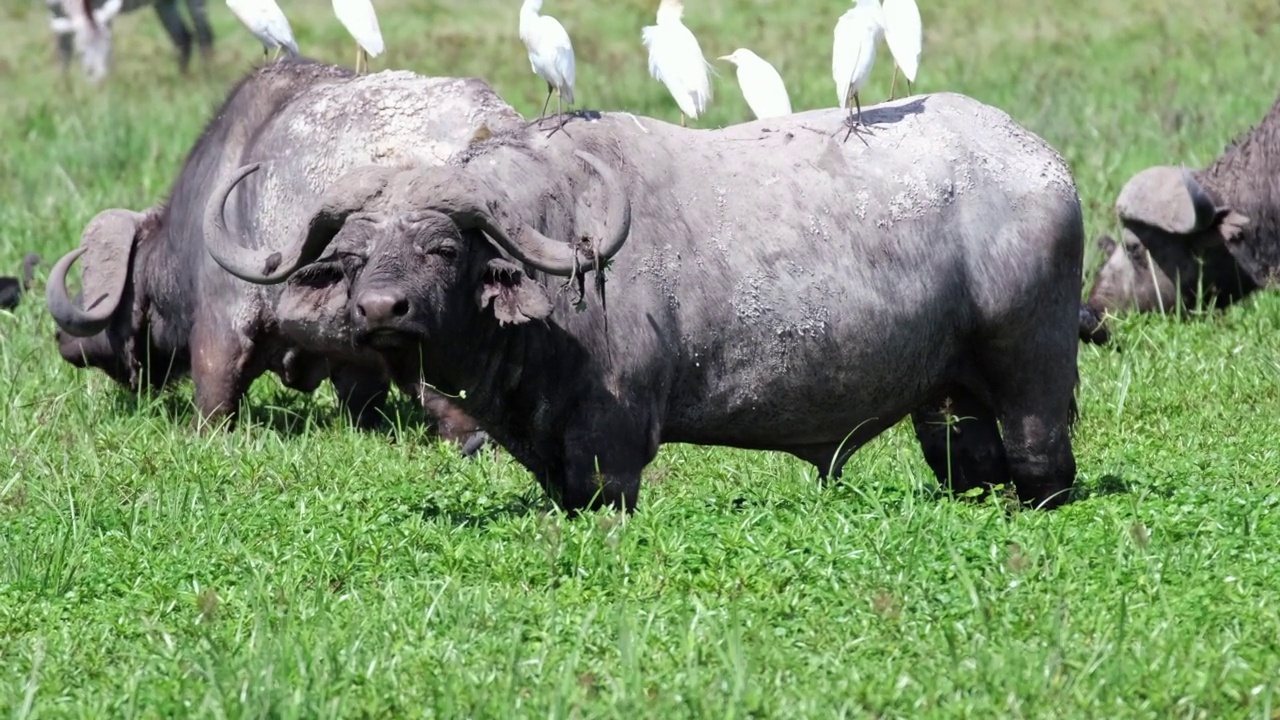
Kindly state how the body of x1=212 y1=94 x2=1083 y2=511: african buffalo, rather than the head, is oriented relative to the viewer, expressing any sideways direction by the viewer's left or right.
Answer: facing to the left of the viewer

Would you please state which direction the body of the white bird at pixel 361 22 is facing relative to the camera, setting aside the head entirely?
to the viewer's left

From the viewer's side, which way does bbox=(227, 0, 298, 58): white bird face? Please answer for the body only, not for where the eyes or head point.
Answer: to the viewer's left

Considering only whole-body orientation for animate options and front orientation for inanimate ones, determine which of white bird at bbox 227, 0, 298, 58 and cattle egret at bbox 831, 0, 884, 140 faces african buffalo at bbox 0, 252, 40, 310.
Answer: the white bird

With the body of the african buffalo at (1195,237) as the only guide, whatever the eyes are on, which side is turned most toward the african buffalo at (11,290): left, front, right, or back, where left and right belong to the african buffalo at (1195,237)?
front

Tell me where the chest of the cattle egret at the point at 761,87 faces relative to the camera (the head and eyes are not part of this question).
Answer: to the viewer's left

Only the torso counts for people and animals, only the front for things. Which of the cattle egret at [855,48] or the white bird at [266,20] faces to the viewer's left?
the white bird

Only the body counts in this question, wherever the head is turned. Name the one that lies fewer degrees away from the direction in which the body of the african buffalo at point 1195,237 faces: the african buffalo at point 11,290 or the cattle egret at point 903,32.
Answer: the african buffalo

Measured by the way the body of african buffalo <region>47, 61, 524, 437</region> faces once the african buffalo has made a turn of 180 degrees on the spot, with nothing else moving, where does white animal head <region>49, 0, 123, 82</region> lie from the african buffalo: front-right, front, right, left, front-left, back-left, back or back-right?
left

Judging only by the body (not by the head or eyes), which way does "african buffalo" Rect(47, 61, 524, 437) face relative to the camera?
to the viewer's left

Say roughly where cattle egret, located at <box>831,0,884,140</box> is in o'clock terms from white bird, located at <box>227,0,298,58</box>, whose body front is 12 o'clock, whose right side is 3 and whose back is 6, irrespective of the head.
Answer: The cattle egret is roughly at 8 o'clock from the white bird.

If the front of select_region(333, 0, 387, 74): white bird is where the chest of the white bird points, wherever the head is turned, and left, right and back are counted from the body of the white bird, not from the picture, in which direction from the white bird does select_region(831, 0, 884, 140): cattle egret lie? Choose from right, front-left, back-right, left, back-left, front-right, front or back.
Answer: back-left

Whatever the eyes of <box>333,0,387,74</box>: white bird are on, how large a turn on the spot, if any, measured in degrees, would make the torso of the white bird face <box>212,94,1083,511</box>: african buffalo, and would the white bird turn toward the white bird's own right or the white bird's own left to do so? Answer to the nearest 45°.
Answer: approximately 90° to the white bird's own left

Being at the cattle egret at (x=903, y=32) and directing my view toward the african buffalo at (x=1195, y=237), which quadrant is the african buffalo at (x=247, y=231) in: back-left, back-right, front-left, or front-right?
back-left

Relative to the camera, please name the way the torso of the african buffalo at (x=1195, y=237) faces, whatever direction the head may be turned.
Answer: to the viewer's left
